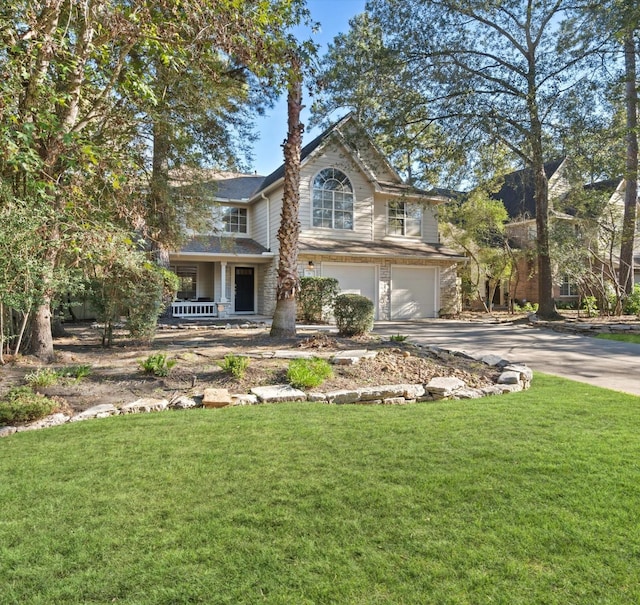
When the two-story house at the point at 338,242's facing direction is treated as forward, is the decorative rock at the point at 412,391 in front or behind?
in front

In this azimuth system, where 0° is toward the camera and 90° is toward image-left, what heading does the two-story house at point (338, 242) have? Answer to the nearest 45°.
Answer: approximately 0°

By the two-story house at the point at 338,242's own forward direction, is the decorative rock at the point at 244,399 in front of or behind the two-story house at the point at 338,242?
in front

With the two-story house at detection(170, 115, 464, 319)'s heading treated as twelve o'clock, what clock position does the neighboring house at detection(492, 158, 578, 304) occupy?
The neighboring house is roughly at 8 o'clock from the two-story house.

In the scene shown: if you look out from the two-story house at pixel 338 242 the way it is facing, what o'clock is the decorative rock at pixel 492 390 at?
The decorative rock is roughly at 12 o'clock from the two-story house.

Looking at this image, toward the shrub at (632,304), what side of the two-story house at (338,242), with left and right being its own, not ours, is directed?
left

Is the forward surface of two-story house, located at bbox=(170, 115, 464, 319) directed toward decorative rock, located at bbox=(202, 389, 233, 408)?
yes

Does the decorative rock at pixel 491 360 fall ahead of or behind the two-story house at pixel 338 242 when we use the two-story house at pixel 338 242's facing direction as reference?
ahead

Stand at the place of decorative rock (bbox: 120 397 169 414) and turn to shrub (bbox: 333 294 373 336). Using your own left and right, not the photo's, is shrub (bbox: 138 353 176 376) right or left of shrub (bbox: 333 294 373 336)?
left

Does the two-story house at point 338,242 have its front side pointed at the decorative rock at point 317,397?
yes

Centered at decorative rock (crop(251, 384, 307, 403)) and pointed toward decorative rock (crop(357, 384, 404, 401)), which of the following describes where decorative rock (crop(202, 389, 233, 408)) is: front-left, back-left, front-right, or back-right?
back-right
